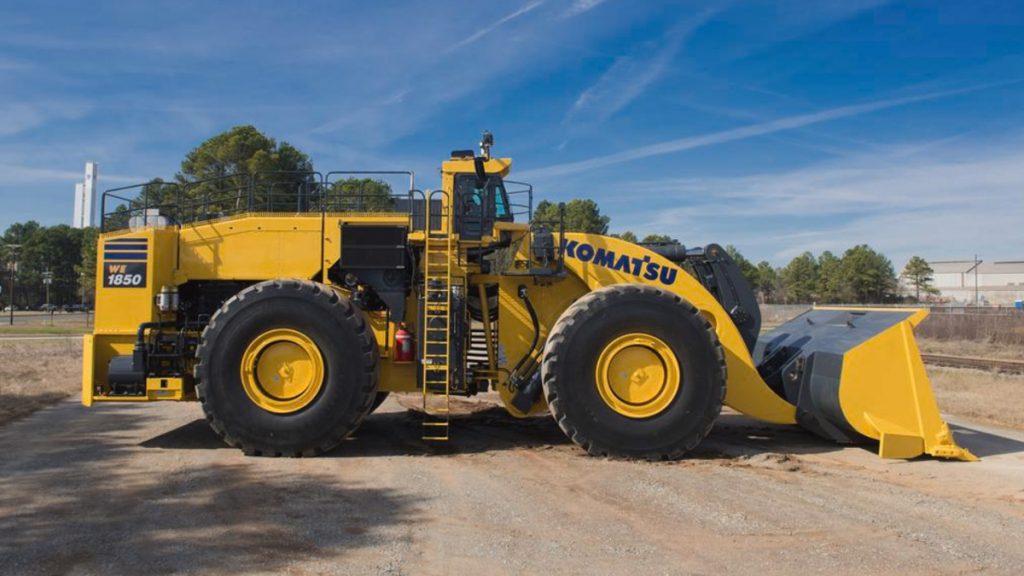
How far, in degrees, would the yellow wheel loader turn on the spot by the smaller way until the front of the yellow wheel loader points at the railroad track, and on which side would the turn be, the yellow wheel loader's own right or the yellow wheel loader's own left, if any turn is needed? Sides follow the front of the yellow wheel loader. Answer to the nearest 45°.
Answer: approximately 45° to the yellow wheel loader's own left

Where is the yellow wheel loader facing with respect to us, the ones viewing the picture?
facing to the right of the viewer
